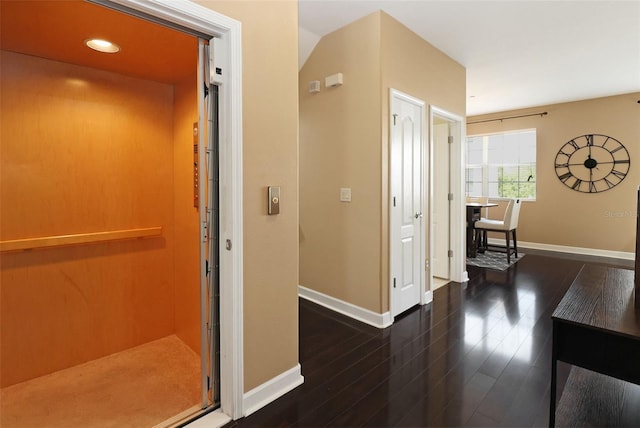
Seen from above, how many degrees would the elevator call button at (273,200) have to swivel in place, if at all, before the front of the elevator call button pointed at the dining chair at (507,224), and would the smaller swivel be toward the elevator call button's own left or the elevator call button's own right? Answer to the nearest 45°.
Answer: approximately 90° to the elevator call button's own left

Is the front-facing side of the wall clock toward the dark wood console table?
yes

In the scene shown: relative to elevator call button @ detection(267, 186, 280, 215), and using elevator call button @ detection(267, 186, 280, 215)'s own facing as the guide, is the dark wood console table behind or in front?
in front

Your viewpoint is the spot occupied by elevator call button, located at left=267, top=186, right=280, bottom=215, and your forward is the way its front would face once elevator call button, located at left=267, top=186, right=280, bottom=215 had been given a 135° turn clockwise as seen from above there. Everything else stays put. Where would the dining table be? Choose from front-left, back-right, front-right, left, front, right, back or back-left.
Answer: back-right

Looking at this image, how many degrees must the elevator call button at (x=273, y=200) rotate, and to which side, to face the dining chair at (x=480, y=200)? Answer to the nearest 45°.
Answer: approximately 90° to its left

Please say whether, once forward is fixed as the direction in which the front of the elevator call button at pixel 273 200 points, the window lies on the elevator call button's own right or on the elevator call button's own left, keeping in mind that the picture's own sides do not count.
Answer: on the elevator call button's own left

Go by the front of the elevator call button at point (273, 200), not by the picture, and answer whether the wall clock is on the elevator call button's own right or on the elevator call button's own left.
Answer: on the elevator call button's own left

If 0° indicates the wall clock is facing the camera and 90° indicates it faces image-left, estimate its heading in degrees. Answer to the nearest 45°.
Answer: approximately 0°

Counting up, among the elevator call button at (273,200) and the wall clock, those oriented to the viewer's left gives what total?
0

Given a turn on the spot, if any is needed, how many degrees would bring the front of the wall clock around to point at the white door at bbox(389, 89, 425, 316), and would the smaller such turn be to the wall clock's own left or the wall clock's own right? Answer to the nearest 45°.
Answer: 0° — it already faces it

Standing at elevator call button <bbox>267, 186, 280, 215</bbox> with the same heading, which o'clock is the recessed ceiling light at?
The recessed ceiling light is roughly at 5 o'clock from the elevator call button.

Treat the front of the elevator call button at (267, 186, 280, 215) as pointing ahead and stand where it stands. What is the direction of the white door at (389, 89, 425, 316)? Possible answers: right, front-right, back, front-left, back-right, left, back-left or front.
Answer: left

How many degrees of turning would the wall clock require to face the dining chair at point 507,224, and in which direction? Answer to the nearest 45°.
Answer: approximately 45° to its right

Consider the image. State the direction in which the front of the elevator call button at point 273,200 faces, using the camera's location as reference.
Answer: facing the viewer and to the right of the viewer
